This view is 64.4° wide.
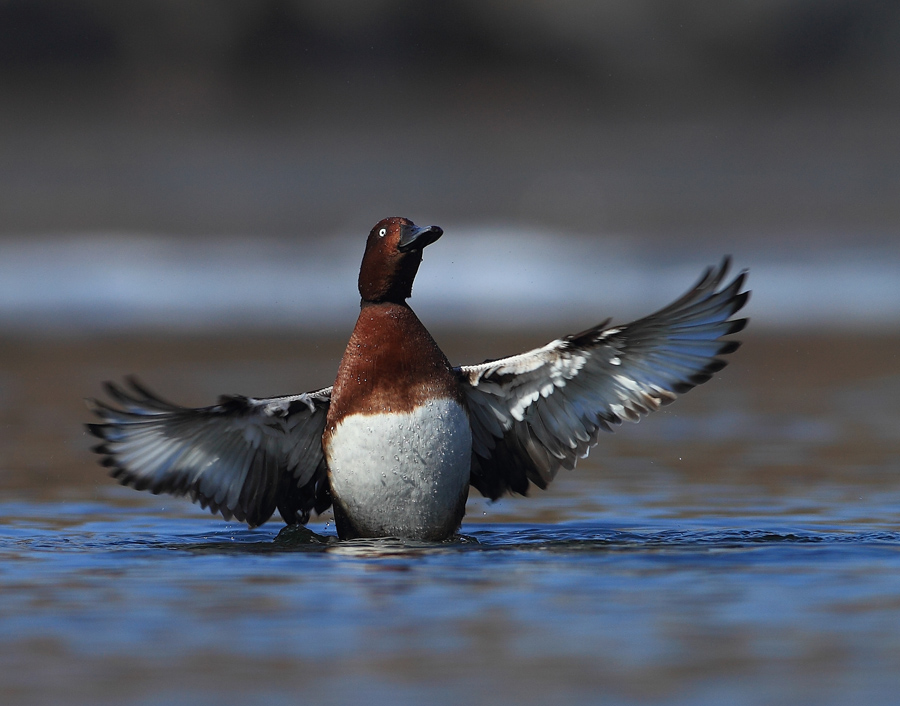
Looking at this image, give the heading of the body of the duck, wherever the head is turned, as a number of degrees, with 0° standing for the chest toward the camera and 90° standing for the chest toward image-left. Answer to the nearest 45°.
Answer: approximately 0°
